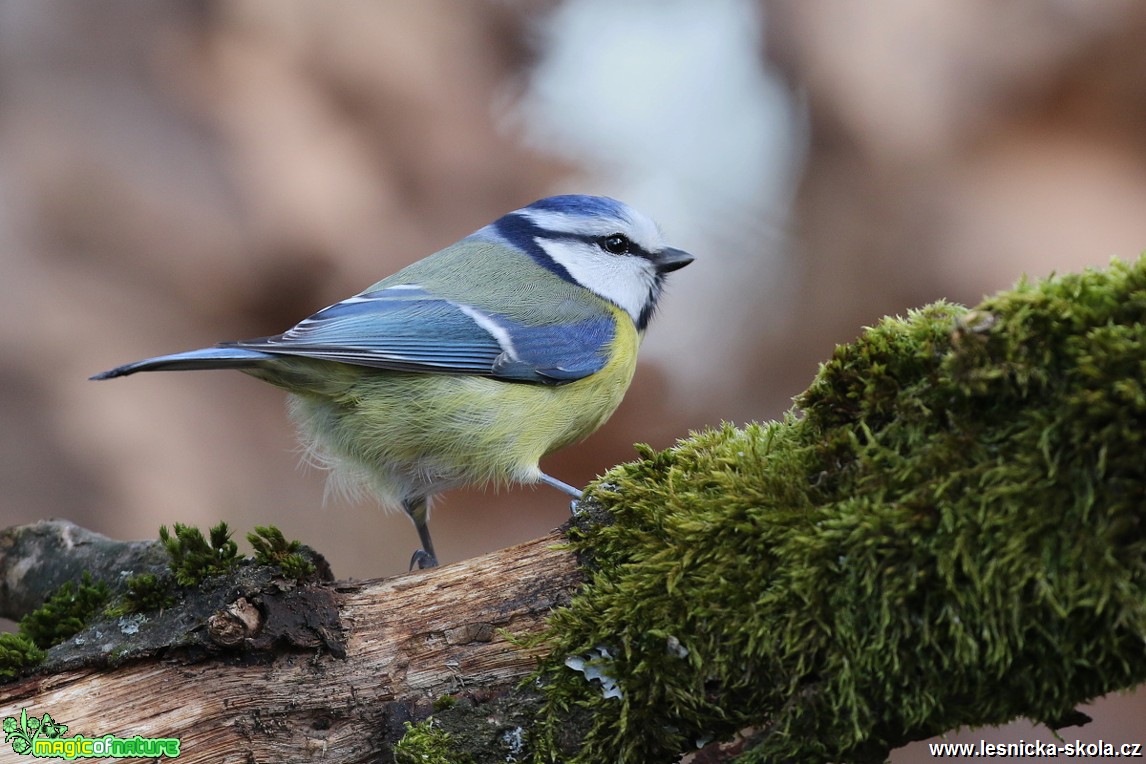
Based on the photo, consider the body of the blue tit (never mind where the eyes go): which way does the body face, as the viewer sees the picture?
to the viewer's right
